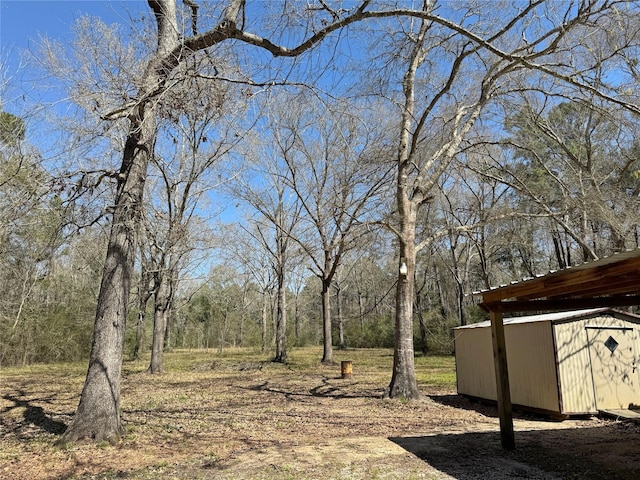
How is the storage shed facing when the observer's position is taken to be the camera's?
facing the viewer and to the right of the viewer
